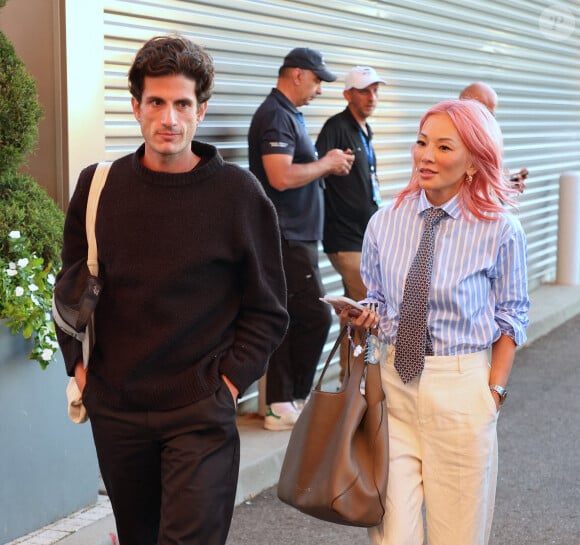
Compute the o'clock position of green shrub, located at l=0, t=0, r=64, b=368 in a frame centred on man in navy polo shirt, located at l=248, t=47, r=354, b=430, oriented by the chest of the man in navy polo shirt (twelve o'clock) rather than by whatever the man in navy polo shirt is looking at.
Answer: The green shrub is roughly at 4 o'clock from the man in navy polo shirt.

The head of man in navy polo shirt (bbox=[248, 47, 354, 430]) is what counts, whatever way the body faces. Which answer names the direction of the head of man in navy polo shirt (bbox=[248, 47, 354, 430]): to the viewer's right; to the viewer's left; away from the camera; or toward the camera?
to the viewer's right

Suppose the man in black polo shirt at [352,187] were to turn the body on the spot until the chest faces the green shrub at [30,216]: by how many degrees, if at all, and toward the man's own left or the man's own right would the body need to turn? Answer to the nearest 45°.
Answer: approximately 90° to the man's own right

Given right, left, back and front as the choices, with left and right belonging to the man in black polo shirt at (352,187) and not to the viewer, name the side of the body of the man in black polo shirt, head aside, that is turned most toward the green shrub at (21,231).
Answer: right

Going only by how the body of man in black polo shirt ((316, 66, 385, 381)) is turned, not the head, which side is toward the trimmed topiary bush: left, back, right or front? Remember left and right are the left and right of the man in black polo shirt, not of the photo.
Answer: right

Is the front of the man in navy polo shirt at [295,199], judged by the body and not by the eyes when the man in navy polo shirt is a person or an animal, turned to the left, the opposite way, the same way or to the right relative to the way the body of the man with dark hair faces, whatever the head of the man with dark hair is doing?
to the left

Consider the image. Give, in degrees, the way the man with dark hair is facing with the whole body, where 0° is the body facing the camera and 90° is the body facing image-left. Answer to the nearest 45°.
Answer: approximately 0°

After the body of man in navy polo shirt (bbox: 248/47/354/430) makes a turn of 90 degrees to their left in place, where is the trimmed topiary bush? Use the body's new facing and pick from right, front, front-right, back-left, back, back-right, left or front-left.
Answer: back-left

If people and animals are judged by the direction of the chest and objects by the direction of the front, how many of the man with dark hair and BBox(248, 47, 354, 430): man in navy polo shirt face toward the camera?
1

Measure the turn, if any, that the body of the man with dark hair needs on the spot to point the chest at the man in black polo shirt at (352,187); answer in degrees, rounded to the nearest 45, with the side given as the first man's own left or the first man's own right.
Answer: approximately 180°

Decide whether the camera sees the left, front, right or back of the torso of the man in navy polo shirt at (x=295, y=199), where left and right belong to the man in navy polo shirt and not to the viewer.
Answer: right
